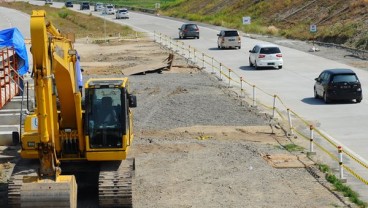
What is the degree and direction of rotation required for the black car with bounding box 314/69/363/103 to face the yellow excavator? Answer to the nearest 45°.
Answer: approximately 135° to its left

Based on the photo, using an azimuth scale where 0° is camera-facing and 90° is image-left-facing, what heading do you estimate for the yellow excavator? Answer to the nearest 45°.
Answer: approximately 0°

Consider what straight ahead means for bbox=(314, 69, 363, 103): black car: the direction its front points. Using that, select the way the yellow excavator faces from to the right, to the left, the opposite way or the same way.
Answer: the opposite way

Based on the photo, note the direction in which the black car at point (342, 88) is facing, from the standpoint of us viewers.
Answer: facing away from the viewer and to the left of the viewer

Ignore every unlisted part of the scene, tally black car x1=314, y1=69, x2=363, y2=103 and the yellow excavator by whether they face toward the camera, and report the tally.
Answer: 1

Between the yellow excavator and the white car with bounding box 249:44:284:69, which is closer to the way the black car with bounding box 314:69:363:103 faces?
the white car

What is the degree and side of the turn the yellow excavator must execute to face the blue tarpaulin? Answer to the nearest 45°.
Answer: approximately 180°
